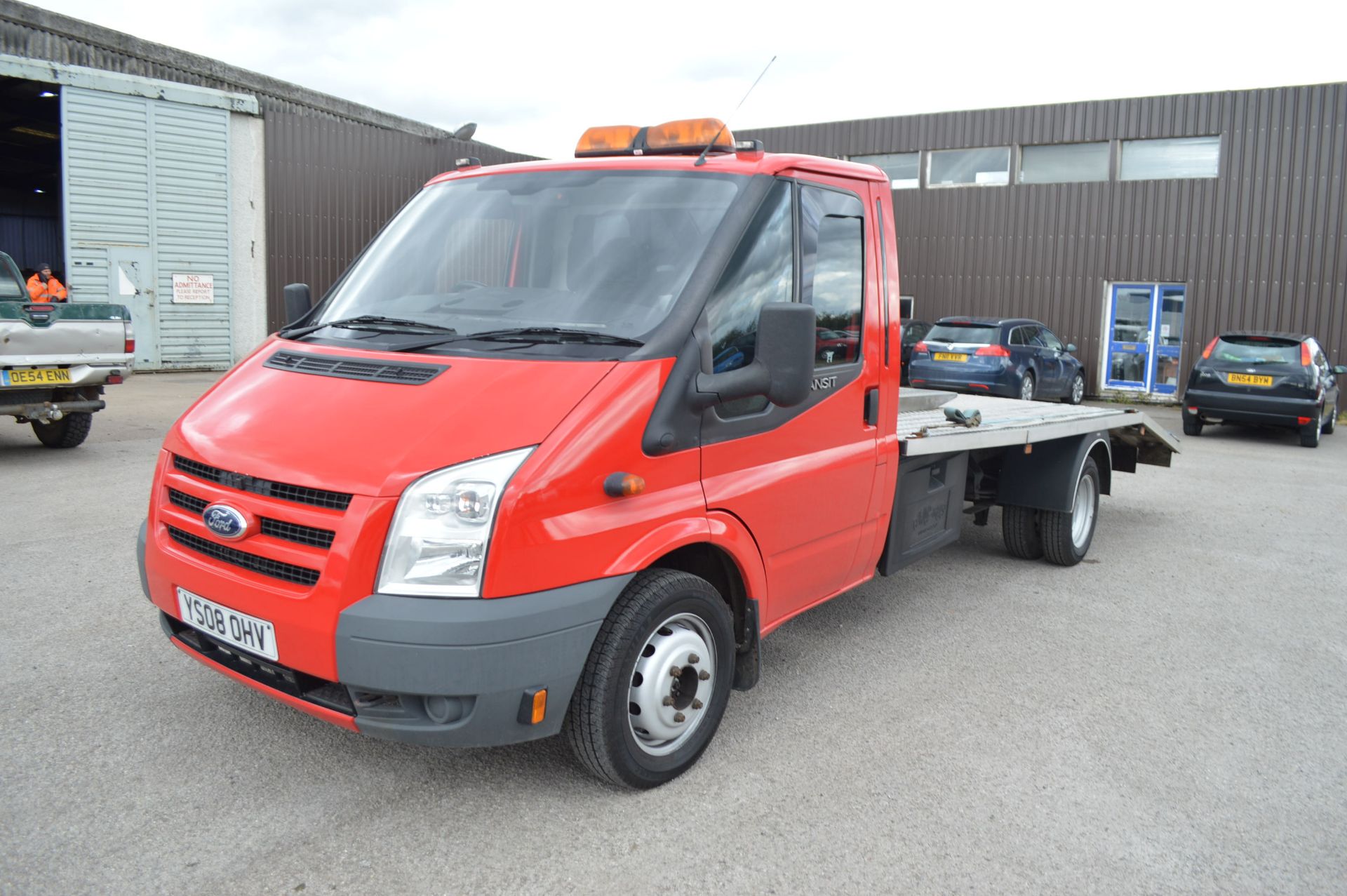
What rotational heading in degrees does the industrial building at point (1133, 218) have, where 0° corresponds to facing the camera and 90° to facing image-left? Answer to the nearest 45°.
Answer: approximately 0°

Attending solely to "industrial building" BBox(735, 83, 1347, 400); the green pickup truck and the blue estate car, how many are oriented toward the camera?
1

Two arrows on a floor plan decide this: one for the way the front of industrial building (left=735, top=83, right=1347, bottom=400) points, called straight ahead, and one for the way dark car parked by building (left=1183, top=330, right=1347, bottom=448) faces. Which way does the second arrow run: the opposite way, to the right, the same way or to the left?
the opposite way

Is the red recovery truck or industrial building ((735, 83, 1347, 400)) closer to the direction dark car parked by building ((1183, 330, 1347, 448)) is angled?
the industrial building

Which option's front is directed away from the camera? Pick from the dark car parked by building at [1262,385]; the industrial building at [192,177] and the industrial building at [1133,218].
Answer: the dark car parked by building

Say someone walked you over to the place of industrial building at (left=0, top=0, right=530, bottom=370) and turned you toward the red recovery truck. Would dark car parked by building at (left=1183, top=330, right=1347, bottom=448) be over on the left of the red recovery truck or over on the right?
left

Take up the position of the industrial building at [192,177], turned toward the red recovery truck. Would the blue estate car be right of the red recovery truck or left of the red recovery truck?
left

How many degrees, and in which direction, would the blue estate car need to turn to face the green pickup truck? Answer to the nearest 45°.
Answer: approximately 180°

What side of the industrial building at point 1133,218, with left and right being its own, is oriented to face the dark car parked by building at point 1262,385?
front

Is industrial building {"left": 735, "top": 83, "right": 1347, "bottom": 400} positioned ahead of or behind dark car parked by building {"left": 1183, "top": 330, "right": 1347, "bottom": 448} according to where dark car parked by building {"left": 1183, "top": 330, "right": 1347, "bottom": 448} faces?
ahead

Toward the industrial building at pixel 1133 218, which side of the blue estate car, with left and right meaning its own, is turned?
front

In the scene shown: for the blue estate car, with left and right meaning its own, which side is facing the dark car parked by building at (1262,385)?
right

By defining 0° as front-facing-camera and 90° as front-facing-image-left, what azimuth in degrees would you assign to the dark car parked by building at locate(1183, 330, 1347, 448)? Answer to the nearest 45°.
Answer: approximately 180°

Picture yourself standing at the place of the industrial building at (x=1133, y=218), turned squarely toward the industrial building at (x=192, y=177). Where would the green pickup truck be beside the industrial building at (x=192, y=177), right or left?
left

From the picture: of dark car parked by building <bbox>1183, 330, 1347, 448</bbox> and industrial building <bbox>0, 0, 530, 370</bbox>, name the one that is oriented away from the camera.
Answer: the dark car parked by building

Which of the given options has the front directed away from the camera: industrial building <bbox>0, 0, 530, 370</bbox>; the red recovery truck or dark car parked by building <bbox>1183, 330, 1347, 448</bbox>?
the dark car parked by building
